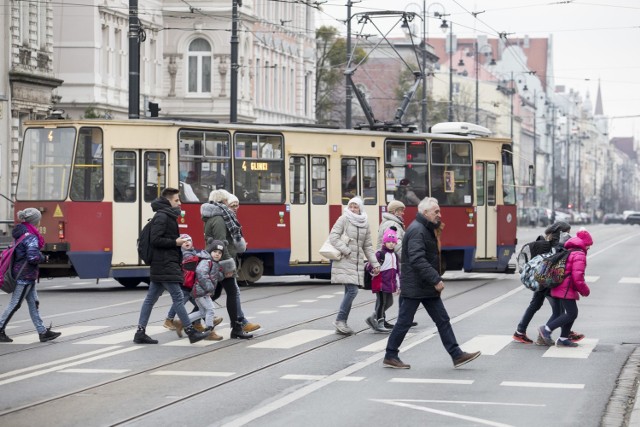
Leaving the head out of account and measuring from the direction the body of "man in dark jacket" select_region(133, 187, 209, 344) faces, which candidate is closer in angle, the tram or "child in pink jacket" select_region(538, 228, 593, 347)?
the child in pink jacket

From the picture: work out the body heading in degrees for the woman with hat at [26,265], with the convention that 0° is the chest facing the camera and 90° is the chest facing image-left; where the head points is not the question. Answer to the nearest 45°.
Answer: approximately 270°

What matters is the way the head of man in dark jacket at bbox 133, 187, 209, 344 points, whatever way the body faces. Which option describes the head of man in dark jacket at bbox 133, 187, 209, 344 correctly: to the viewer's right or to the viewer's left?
to the viewer's right

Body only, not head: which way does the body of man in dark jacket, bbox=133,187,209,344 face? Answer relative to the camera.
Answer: to the viewer's right

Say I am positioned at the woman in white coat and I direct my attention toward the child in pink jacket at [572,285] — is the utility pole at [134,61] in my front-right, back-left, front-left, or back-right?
back-left

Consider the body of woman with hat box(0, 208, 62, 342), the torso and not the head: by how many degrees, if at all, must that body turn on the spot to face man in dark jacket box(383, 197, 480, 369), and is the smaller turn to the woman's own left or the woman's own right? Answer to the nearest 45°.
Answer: approximately 45° to the woman's own right

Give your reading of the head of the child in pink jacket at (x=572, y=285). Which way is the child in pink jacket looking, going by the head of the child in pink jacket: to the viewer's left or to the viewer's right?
to the viewer's right
